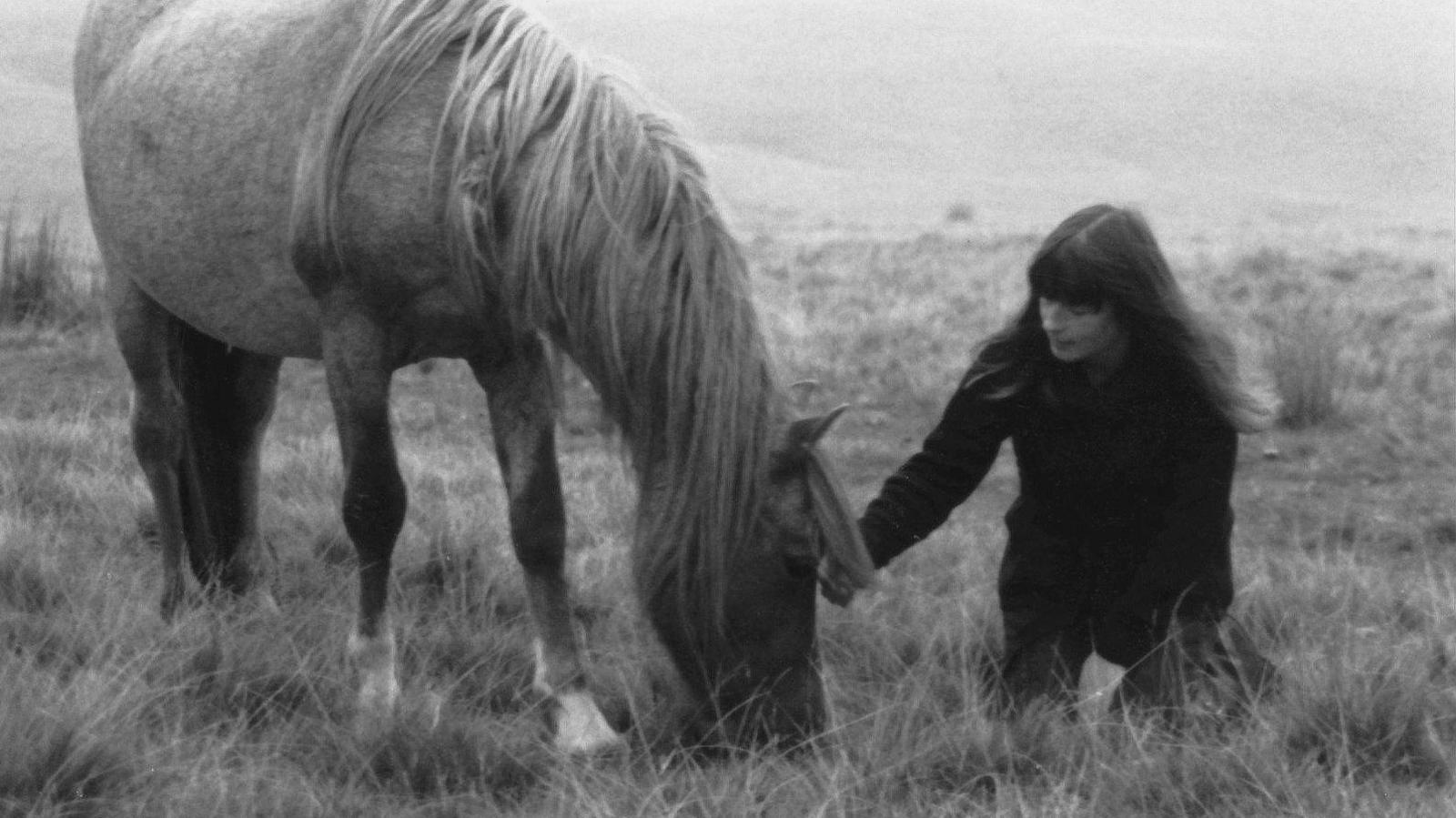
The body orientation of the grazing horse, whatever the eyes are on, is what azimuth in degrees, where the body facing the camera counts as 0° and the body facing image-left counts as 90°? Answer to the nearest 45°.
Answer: approximately 315°

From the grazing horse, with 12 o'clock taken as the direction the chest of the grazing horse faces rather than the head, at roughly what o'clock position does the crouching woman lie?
The crouching woman is roughly at 11 o'clock from the grazing horse.

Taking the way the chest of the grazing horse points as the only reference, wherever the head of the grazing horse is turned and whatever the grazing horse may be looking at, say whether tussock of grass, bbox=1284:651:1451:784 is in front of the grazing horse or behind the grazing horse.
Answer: in front

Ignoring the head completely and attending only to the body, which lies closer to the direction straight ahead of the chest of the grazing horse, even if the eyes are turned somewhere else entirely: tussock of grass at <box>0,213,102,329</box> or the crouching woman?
the crouching woman

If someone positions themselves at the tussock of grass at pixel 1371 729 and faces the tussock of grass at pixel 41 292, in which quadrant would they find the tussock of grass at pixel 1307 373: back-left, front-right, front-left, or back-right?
front-right

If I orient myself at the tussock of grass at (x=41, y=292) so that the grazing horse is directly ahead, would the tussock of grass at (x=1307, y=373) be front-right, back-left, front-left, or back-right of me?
front-left

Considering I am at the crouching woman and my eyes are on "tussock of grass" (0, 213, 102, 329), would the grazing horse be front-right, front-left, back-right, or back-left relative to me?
front-left

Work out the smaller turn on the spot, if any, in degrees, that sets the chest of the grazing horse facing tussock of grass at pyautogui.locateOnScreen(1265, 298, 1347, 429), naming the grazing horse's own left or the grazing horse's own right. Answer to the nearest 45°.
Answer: approximately 90° to the grazing horse's own left

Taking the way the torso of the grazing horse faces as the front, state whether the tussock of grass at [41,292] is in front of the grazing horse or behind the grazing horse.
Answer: behind
